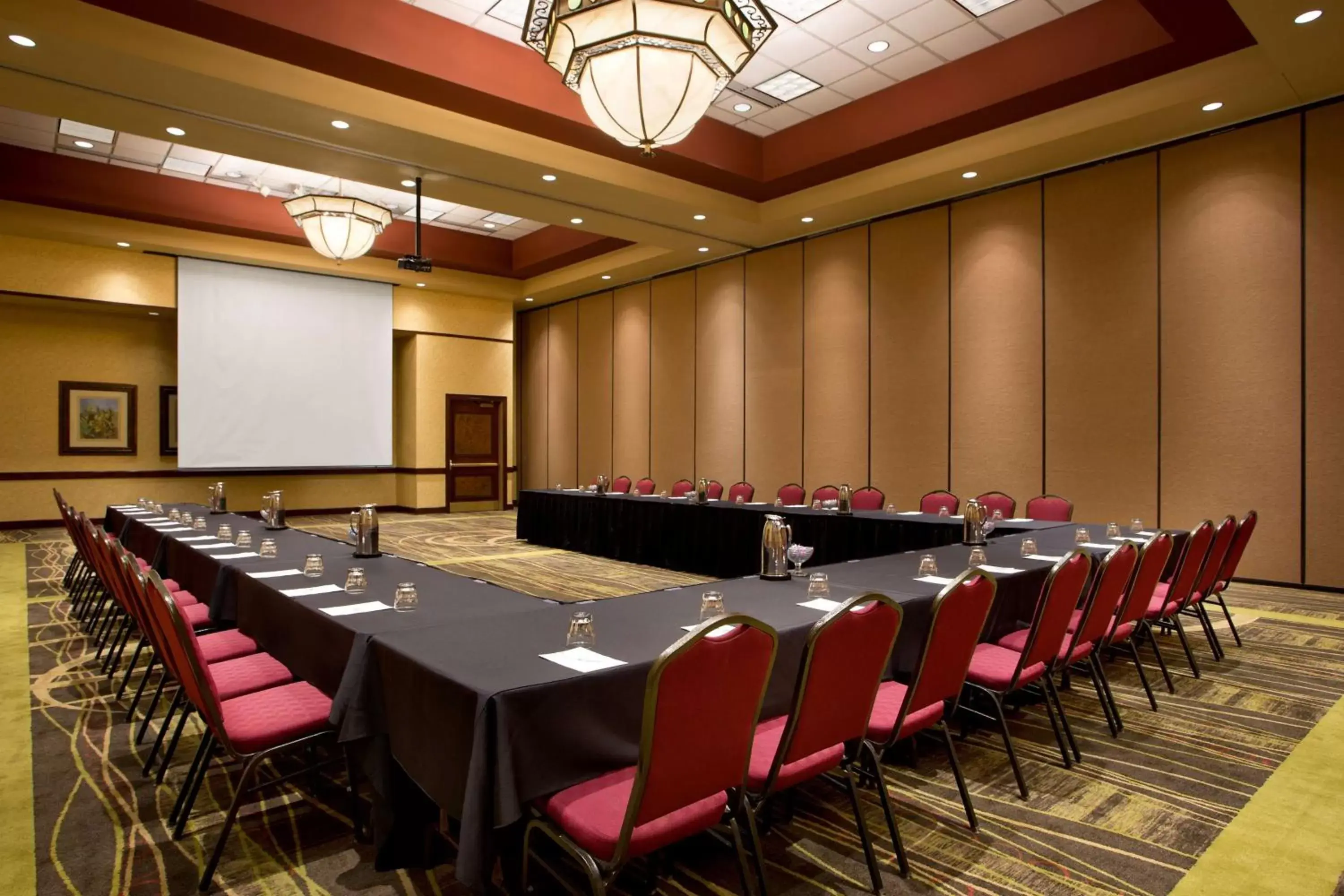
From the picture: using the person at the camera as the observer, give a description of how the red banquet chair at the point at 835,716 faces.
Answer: facing away from the viewer and to the left of the viewer

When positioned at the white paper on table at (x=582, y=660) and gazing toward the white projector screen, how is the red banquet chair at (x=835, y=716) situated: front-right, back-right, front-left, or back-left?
back-right

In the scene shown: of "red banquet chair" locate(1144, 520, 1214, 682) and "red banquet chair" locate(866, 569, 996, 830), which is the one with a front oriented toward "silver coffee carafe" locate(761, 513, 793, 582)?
"red banquet chair" locate(866, 569, 996, 830)

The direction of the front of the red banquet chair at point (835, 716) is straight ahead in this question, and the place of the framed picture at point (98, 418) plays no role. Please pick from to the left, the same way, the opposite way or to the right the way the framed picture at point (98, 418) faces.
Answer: the opposite way

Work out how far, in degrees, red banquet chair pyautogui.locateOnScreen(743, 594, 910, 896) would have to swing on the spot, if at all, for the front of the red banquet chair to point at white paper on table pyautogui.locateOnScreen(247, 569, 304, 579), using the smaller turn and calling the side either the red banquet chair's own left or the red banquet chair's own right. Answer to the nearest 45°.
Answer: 0° — it already faces it

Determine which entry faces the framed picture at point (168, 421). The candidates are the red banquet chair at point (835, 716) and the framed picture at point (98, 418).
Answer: the red banquet chair

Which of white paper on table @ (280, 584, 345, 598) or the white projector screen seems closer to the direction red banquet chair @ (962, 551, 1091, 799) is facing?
the white projector screen

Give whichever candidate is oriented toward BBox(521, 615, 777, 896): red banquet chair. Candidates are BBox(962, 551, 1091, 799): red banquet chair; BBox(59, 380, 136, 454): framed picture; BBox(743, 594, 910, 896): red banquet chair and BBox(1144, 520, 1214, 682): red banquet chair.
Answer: the framed picture

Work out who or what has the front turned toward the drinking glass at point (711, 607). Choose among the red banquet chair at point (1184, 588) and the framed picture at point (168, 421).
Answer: the framed picture

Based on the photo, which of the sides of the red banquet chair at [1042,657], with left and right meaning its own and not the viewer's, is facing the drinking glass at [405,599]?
left

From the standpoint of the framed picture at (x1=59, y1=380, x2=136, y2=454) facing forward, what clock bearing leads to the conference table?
The conference table is roughly at 12 o'clock from the framed picture.

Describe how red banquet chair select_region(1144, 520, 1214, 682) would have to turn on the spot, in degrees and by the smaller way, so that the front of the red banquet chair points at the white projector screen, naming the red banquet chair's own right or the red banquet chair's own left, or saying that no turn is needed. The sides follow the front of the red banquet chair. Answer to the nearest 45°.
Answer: approximately 45° to the red banquet chair's own left
